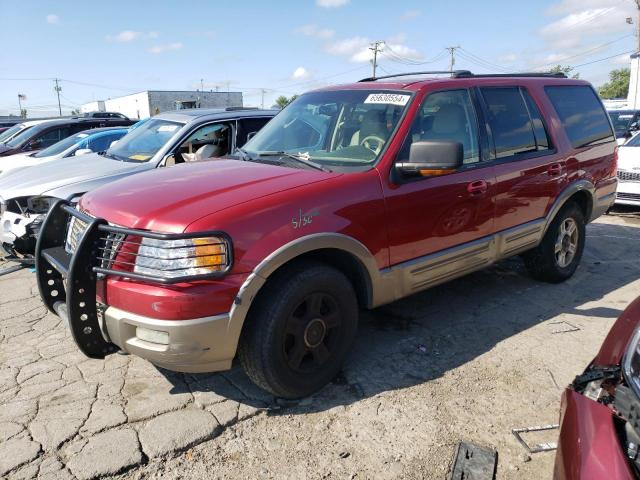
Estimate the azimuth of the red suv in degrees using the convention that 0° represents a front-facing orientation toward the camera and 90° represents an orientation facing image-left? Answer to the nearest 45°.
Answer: approximately 45°

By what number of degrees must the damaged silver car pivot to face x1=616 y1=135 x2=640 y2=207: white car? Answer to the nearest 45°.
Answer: approximately 135° to its left

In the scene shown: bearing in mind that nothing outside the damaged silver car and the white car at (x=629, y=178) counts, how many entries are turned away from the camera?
0

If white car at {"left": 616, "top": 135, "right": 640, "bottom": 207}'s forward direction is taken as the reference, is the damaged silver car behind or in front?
in front

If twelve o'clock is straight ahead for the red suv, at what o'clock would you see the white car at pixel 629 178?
The white car is roughly at 6 o'clock from the red suv.

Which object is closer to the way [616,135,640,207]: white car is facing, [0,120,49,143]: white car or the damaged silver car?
the damaged silver car

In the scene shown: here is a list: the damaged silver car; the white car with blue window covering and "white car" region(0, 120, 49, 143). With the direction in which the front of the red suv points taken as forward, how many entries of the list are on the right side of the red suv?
3

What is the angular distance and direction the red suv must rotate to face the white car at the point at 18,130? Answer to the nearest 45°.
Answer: approximately 90° to its right
